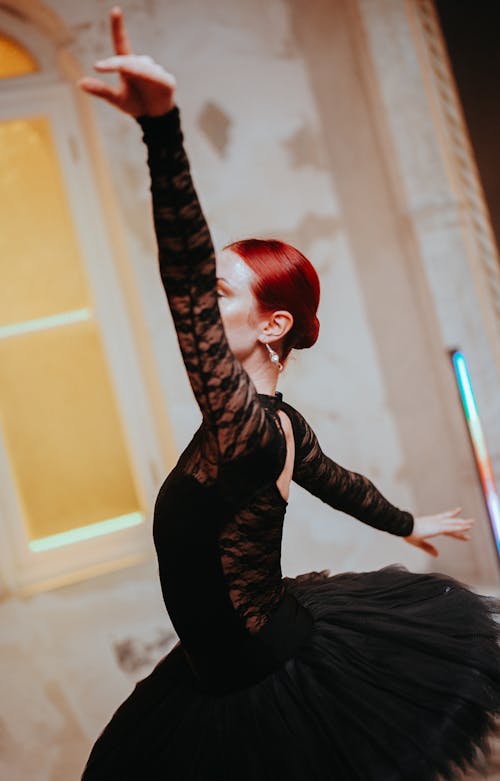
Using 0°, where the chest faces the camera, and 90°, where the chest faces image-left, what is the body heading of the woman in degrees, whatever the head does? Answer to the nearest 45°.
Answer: approximately 90°

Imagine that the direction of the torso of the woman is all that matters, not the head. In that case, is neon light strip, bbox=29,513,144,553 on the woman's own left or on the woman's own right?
on the woman's own right

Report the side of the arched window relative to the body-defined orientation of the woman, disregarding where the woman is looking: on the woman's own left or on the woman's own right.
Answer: on the woman's own right

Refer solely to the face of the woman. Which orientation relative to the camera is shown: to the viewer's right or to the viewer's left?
to the viewer's left

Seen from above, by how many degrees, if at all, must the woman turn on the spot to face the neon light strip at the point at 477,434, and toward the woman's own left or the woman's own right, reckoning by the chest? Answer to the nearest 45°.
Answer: approximately 135° to the woman's own right
